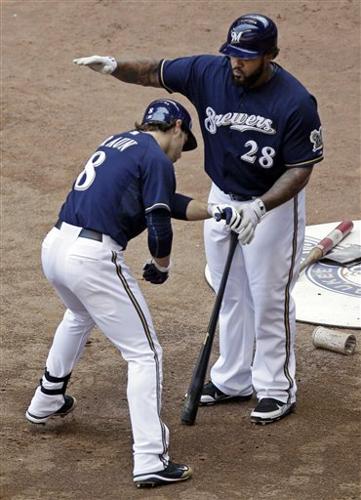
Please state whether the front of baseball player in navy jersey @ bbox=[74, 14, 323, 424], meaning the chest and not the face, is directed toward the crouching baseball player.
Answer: yes

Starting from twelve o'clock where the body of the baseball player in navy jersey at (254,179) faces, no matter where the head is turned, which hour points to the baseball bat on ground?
The baseball bat on ground is roughly at 5 o'clock from the baseball player in navy jersey.

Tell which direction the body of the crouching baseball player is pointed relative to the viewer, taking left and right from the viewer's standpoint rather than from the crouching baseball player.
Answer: facing away from the viewer and to the right of the viewer

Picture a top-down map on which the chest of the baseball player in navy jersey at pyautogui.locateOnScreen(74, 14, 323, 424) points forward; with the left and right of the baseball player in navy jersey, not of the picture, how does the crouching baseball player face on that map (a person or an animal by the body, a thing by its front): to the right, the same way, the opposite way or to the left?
the opposite way

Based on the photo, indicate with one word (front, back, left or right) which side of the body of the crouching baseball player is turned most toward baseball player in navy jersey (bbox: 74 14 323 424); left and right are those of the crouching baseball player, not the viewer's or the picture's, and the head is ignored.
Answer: front

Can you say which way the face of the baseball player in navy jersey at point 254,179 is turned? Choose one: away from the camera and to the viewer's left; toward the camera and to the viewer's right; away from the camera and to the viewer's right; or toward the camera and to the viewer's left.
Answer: toward the camera and to the viewer's left

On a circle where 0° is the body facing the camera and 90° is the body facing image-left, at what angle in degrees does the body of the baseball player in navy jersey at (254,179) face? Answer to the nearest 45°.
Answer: approximately 45°
